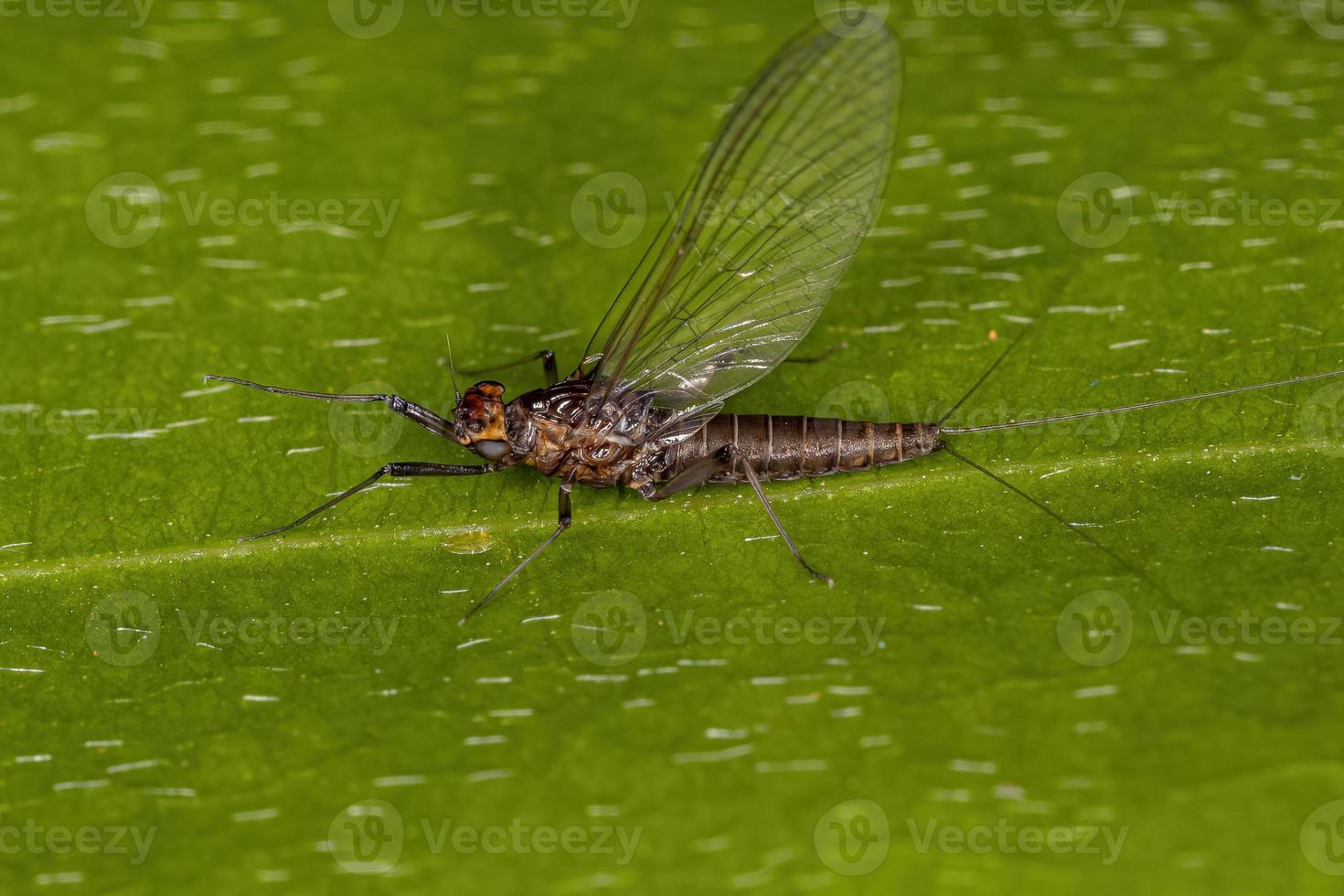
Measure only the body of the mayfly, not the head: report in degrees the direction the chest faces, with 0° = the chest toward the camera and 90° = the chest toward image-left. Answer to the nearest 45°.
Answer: approximately 90°
